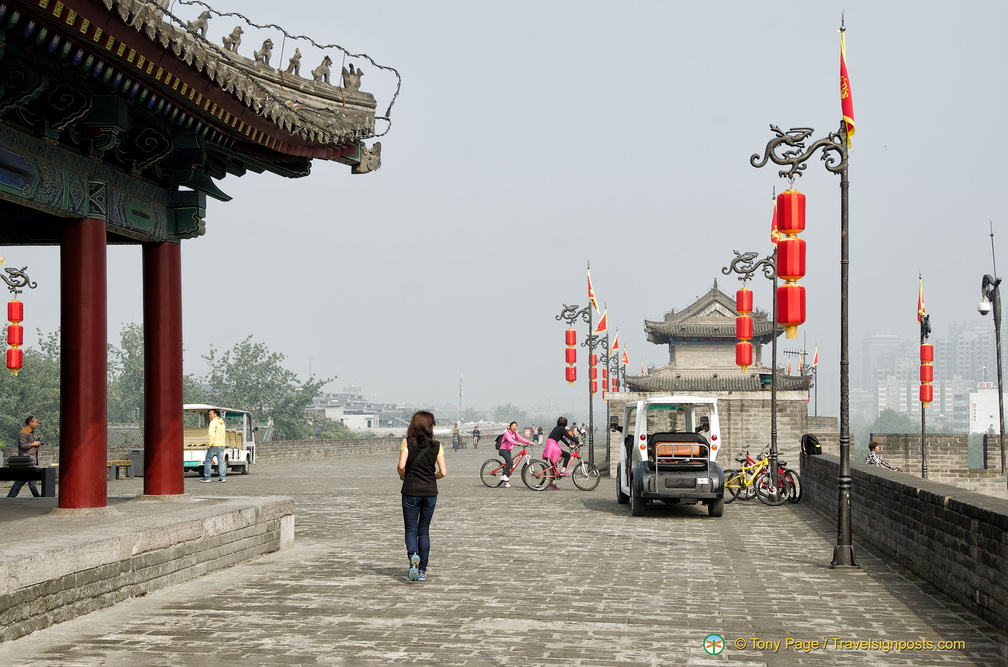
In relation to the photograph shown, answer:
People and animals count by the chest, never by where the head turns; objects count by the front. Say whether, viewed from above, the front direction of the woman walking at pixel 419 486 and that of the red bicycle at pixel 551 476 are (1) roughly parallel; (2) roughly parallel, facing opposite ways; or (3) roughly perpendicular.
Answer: roughly perpendicular

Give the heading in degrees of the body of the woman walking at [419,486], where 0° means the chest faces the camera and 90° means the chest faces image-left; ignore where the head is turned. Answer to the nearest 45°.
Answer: approximately 180°

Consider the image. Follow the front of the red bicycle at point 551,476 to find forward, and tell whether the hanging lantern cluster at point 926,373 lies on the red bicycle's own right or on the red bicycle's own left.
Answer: on the red bicycle's own left

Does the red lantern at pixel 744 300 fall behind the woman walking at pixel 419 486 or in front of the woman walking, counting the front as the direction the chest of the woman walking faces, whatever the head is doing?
in front

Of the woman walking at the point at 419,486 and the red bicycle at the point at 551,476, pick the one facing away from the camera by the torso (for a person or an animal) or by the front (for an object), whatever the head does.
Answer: the woman walking

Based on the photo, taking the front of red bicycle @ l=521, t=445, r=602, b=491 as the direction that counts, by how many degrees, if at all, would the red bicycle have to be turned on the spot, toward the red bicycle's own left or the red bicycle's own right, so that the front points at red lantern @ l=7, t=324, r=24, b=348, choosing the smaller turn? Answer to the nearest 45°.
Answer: approximately 180°

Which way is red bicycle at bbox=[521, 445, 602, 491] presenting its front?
to the viewer's right

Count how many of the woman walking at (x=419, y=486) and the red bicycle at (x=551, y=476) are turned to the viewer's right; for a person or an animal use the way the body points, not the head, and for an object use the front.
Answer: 1
